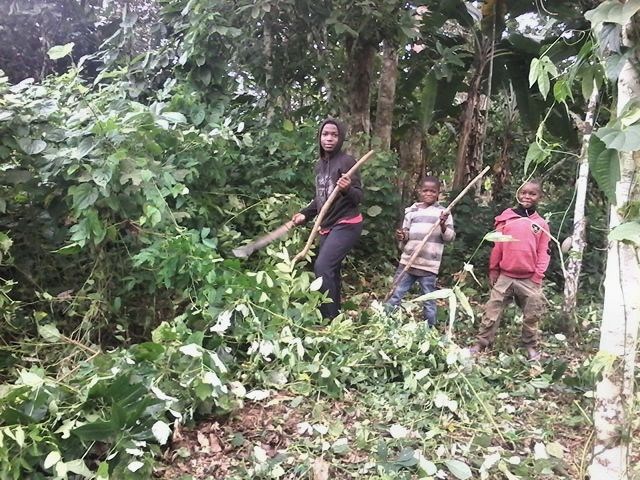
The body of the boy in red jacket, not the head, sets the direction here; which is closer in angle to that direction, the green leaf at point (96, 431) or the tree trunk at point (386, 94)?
the green leaf

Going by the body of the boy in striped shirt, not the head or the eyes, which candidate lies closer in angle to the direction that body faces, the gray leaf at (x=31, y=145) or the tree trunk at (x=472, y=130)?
the gray leaf

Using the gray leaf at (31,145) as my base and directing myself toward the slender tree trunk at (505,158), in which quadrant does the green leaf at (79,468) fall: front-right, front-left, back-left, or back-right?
back-right

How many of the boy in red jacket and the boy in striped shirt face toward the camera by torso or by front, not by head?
2

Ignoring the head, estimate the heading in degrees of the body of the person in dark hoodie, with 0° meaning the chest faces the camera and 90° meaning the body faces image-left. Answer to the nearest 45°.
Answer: approximately 45°

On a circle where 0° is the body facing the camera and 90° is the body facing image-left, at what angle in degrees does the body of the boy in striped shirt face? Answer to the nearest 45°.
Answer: approximately 0°

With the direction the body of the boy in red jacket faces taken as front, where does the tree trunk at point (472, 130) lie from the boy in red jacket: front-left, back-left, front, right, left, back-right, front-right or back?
back
